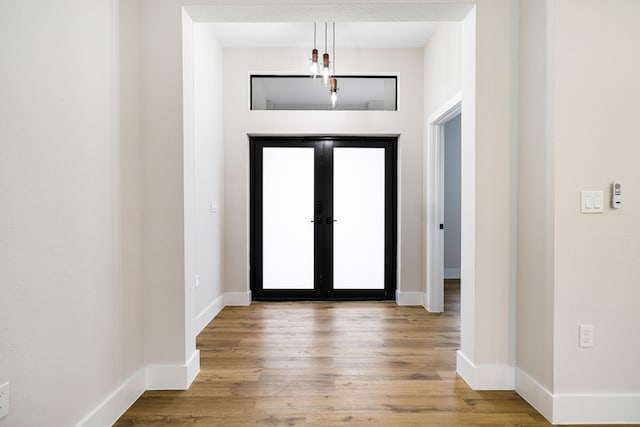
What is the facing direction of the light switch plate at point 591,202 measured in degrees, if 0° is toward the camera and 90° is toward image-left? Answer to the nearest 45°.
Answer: approximately 0°

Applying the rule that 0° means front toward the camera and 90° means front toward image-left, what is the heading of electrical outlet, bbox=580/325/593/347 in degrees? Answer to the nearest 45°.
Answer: approximately 0°

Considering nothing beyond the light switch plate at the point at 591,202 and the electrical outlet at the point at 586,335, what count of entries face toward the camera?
2

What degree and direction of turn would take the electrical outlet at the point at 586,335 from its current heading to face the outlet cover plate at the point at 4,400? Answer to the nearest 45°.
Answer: approximately 45° to its right
